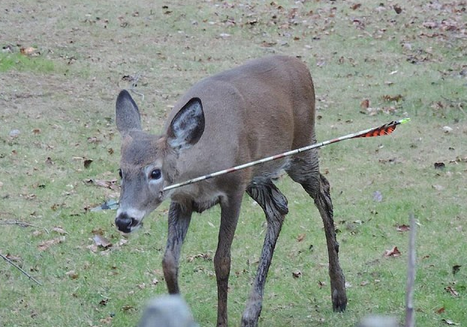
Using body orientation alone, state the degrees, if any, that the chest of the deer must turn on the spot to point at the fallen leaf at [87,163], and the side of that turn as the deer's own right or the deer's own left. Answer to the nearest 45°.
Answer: approximately 90° to the deer's own right

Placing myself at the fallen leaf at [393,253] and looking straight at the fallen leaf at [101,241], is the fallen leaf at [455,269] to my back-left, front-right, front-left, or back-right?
back-left

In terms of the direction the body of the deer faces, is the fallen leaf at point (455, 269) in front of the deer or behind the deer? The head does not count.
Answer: behind

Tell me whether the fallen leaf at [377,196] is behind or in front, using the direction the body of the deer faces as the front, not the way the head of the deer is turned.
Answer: behind

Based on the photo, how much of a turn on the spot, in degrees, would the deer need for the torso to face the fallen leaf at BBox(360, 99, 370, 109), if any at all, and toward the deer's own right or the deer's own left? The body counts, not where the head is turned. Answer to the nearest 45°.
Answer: approximately 135° to the deer's own right

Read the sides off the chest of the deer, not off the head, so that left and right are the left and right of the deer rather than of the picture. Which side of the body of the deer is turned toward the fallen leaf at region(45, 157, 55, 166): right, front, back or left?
right

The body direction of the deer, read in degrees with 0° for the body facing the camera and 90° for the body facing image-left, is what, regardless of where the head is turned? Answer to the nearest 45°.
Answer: approximately 45°

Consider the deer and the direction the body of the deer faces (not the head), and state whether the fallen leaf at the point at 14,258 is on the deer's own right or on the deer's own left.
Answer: on the deer's own right

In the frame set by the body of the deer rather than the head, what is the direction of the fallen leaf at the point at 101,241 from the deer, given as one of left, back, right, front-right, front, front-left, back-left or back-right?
right

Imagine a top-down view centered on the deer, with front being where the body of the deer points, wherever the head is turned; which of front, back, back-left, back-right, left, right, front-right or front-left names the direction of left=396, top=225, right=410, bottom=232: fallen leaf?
back

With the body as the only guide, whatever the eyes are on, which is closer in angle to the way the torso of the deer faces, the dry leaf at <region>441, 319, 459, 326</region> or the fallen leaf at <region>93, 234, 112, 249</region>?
the fallen leaf
